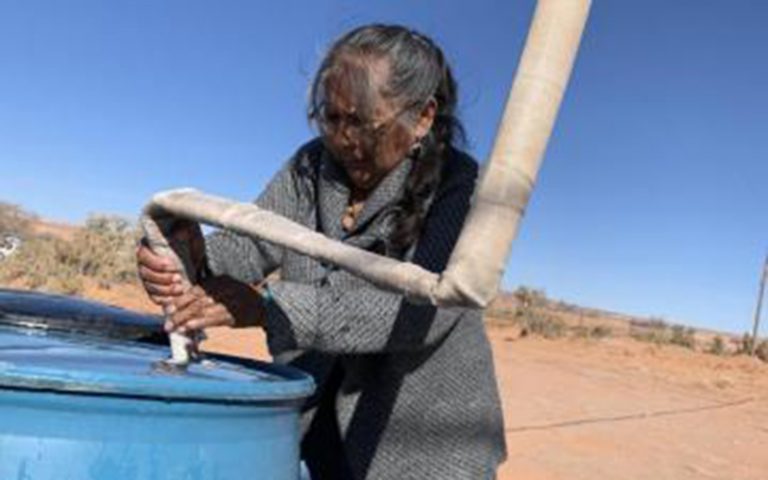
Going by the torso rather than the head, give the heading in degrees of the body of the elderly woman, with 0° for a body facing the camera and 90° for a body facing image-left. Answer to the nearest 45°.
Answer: approximately 45°

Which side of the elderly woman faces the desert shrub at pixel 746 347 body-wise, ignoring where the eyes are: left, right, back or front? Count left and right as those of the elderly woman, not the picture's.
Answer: back

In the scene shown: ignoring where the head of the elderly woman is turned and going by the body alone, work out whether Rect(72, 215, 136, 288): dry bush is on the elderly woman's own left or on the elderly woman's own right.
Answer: on the elderly woman's own right

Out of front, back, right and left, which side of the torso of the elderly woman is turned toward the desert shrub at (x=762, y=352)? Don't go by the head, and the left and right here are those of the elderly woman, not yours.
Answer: back

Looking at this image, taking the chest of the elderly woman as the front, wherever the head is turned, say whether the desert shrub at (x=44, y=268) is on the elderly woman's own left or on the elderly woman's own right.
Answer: on the elderly woman's own right
